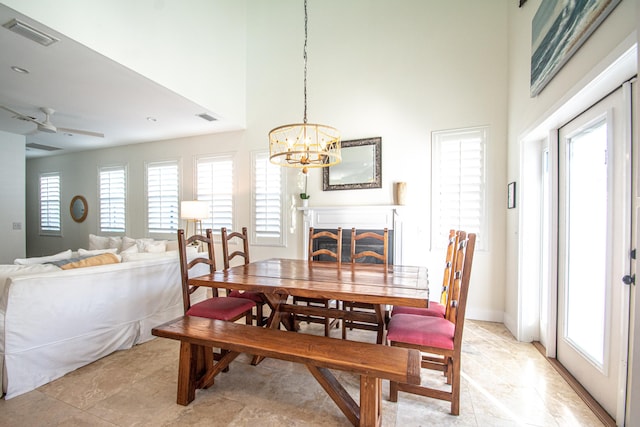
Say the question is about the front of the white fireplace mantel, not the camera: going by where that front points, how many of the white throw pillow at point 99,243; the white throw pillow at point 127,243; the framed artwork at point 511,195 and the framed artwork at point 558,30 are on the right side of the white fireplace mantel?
2

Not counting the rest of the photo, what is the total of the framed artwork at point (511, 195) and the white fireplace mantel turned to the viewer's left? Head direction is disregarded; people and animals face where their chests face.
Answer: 1

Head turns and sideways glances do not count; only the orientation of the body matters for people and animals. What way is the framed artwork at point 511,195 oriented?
to the viewer's left

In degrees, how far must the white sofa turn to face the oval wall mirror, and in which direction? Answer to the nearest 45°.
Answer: approximately 45° to its right

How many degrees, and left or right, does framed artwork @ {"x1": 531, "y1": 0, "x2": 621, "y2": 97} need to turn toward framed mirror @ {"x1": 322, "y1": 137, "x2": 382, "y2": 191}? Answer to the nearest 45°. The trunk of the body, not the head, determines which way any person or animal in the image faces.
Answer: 0° — it already faces it

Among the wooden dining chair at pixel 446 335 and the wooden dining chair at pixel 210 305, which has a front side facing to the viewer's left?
the wooden dining chair at pixel 446 335

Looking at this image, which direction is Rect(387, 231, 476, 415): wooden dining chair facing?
to the viewer's left

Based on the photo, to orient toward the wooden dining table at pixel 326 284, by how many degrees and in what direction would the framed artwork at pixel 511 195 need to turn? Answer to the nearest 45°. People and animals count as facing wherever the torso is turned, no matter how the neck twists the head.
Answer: approximately 45° to its left

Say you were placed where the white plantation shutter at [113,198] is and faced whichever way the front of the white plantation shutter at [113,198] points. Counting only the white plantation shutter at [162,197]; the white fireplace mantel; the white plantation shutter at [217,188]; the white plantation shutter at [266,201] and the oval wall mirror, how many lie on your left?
4

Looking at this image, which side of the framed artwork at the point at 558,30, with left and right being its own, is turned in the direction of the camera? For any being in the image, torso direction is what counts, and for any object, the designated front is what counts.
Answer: left

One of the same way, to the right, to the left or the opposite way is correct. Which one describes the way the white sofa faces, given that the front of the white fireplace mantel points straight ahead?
to the right

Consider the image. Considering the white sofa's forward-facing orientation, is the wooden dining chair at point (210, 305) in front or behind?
behind

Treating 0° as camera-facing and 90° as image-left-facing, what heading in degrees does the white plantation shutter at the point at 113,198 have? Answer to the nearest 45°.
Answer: approximately 45°

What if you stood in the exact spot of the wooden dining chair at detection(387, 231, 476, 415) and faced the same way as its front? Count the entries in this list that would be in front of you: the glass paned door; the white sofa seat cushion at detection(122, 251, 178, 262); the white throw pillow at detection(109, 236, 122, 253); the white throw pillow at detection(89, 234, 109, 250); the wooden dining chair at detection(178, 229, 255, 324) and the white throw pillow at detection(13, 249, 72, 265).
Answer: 5

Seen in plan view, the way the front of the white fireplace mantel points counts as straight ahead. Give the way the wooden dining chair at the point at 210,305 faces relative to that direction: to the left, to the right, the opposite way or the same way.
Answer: to the left
